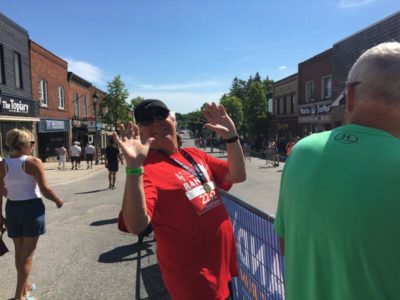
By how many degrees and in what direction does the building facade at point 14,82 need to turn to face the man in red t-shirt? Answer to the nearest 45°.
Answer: approximately 45° to its right

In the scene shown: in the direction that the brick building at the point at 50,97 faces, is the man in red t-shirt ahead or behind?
ahead

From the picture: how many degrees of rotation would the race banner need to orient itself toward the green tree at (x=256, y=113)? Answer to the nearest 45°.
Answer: approximately 135° to its right

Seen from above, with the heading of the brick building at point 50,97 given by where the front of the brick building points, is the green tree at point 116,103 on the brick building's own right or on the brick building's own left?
on the brick building's own left

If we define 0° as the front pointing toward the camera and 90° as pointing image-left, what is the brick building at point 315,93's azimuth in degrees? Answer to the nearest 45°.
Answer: approximately 45°

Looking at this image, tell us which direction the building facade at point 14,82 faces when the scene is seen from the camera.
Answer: facing the viewer and to the right of the viewer

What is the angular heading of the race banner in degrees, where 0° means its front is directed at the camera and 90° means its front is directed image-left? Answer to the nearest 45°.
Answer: approximately 45°

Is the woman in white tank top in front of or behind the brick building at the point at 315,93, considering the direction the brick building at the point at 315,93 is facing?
in front

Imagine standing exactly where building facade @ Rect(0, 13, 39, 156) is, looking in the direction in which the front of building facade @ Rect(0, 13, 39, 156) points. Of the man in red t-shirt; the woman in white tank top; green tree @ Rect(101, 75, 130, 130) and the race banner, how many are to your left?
1

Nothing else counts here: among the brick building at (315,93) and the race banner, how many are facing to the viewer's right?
0

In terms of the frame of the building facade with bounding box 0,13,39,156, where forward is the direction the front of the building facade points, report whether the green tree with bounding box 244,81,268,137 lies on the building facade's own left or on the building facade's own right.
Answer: on the building facade's own left

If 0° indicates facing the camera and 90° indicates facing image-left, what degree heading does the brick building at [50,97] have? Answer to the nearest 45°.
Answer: approximately 315°

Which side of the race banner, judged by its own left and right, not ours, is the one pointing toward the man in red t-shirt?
front
